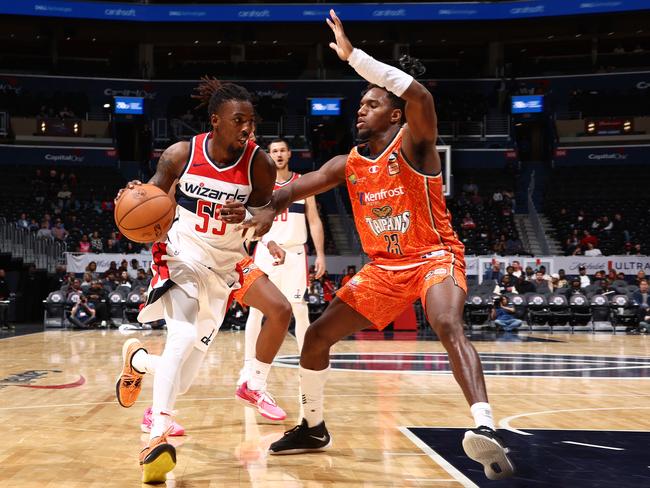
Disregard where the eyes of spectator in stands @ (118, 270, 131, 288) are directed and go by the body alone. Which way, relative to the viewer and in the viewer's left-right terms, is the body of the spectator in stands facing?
facing the viewer

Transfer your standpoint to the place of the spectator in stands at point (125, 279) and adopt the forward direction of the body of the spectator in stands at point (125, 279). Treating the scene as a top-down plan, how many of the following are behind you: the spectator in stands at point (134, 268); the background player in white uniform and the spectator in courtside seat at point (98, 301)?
1

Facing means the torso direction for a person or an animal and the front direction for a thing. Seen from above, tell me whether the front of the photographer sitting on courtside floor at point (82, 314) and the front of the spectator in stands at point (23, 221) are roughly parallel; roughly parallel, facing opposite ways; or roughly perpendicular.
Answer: roughly parallel

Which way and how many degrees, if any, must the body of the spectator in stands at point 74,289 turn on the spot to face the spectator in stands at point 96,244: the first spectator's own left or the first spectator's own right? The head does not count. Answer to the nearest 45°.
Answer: approximately 135° to the first spectator's own left

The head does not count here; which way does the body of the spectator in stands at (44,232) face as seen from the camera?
toward the camera

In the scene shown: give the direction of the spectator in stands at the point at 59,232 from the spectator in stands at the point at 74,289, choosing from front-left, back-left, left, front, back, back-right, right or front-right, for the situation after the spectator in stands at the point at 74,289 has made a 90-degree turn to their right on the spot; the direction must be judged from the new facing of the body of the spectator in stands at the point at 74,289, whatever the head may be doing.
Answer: back-right

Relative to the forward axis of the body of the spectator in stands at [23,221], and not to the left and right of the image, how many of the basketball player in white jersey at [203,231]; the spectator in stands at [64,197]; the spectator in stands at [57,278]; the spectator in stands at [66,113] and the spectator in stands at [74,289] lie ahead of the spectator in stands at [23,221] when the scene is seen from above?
3

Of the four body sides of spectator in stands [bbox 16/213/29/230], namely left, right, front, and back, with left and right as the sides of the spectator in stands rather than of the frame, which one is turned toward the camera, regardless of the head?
front

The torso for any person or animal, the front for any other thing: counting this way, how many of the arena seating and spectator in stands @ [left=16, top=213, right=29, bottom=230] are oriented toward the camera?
2

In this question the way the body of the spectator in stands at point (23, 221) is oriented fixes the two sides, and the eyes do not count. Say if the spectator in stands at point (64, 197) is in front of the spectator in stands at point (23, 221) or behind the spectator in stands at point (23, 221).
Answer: behind

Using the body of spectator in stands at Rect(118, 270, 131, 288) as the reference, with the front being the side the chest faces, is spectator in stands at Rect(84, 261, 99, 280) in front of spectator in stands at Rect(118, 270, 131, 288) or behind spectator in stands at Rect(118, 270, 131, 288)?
behind

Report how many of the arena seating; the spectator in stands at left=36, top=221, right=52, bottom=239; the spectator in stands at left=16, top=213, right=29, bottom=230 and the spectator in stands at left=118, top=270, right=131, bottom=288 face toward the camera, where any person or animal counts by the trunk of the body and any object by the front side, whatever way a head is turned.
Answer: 4
